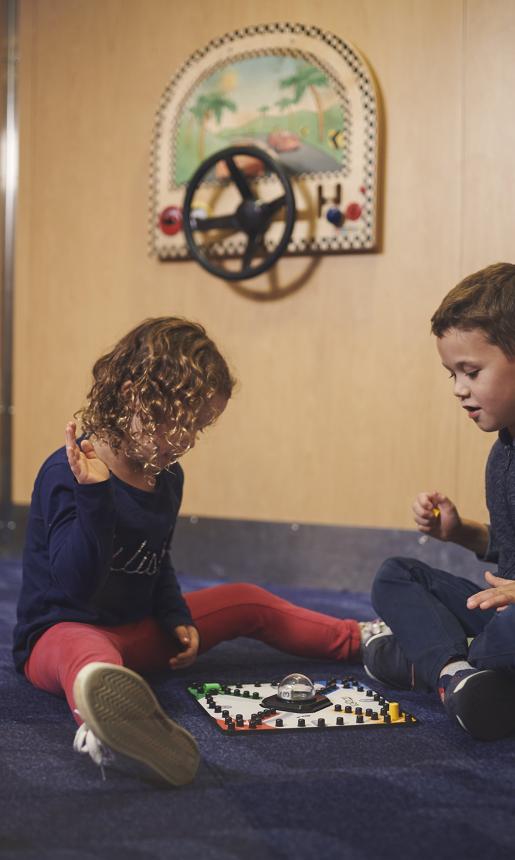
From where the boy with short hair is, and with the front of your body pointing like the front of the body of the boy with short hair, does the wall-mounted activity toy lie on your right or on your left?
on your right

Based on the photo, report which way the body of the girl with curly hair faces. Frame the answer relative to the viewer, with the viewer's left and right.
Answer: facing the viewer and to the right of the viewer

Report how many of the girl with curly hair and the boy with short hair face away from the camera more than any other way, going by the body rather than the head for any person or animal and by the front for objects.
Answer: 0
